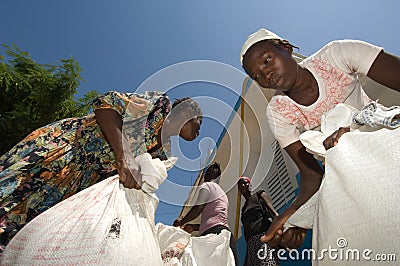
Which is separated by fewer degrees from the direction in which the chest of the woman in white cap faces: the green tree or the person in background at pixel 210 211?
the green tree

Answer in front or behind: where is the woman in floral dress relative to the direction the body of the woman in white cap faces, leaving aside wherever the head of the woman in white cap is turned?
in front

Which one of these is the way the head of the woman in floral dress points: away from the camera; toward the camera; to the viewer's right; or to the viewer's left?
to the viewer's right

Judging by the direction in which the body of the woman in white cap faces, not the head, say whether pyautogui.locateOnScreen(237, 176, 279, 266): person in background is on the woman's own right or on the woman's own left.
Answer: on the woman's own right

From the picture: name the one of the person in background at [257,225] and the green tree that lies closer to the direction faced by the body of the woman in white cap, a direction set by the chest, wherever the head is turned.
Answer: the green tree

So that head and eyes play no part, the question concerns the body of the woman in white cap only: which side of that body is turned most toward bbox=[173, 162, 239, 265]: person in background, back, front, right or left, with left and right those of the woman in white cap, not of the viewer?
right
